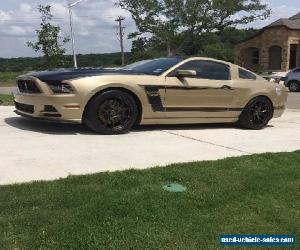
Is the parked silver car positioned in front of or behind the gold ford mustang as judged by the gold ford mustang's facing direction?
behind

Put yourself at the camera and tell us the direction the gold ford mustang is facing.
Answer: facing the viewer and to the left of the viewer

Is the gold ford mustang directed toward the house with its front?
no

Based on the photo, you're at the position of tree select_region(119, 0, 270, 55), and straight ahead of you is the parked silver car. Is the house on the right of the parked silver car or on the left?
left

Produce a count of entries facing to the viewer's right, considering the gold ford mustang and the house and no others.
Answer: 0

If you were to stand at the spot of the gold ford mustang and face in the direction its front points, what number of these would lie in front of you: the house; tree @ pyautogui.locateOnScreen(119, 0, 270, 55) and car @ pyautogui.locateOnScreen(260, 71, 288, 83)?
0

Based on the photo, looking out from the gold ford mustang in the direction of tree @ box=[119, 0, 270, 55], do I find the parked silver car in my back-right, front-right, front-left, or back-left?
front-right

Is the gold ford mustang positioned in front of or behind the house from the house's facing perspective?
in front

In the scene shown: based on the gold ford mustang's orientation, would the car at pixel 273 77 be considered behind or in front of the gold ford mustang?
behind

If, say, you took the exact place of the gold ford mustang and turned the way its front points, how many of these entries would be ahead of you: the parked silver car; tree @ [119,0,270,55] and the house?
0

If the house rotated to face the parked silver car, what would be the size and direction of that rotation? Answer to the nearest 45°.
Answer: approximately 45° to its left

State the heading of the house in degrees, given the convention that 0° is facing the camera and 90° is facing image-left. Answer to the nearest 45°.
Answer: approximately 45°
